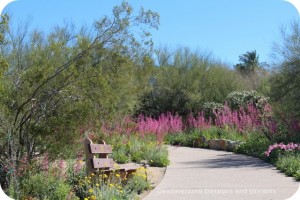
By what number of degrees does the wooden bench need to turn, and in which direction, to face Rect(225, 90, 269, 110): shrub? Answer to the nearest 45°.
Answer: approximately 90° to its left

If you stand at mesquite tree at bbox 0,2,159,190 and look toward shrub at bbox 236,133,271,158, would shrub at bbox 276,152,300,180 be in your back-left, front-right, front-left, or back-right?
front-right

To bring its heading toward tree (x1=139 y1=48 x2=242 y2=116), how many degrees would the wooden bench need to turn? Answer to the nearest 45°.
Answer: approximately 135° to its left

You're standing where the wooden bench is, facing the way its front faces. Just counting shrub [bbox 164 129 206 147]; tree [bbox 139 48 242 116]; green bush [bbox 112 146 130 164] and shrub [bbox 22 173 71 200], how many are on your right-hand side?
1

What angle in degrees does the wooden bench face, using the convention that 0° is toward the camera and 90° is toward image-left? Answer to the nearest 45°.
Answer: approximately 315°

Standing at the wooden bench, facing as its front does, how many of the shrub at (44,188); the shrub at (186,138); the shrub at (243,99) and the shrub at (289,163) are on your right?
1
